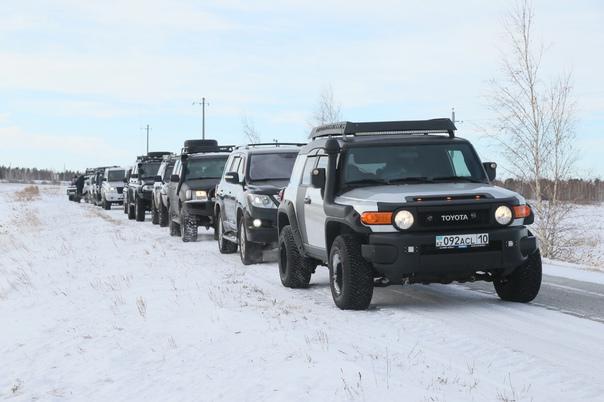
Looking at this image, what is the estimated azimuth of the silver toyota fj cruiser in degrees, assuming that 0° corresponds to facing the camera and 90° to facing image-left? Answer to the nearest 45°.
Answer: approximately 315°

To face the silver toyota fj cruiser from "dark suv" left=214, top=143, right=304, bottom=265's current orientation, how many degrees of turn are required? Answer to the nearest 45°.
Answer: approximately 45° to its right

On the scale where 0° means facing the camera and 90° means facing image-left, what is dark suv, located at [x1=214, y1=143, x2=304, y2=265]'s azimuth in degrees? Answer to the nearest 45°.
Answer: approximately 315°

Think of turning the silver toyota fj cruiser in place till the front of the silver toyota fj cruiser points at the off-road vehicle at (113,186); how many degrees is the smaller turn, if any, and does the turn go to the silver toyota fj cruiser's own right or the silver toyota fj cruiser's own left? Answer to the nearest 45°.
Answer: approximately 180°
